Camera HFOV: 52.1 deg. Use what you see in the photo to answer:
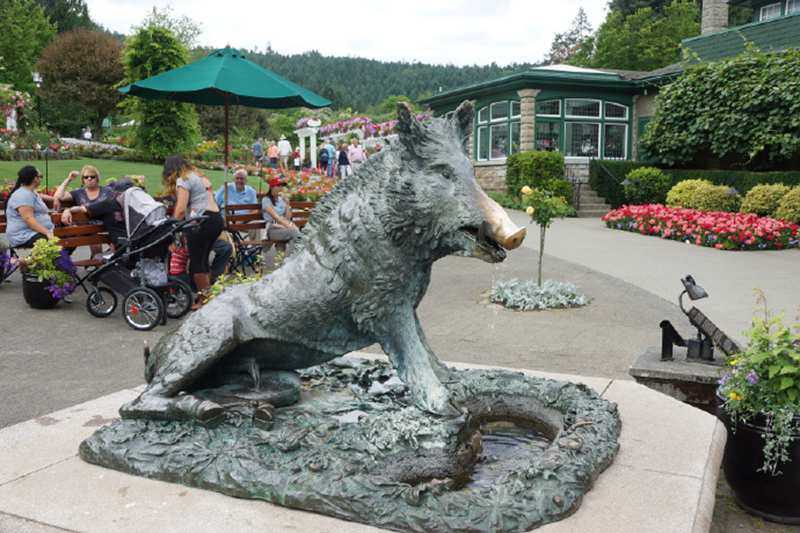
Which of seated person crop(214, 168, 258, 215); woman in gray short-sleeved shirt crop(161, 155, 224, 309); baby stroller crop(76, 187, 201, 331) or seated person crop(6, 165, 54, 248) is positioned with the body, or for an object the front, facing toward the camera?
seated person crop(214, 168, 258, 215)

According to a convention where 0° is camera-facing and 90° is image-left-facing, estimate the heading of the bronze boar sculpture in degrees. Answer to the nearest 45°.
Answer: approximately 270°

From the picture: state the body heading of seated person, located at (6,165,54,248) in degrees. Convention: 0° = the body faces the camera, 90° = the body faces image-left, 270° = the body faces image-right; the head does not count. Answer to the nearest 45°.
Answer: approximately 270°

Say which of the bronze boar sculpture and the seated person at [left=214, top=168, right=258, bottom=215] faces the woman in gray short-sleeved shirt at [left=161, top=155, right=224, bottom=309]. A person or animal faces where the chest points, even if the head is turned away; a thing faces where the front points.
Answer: the seated person

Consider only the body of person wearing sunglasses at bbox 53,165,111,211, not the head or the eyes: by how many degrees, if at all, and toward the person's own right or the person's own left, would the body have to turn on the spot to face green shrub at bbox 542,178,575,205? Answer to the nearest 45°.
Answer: approximately 135° to the person's own left

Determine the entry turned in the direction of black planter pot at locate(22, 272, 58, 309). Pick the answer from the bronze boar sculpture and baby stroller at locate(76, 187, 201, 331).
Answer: the baby stroller

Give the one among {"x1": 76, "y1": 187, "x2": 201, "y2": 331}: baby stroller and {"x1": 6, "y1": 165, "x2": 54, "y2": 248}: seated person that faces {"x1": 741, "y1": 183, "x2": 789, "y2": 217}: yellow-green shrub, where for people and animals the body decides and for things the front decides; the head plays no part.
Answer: the seated person

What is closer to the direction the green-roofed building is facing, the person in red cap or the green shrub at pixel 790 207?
the person in red cap

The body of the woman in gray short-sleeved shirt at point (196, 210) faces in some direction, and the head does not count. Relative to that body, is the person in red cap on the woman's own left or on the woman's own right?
on the woman's own right

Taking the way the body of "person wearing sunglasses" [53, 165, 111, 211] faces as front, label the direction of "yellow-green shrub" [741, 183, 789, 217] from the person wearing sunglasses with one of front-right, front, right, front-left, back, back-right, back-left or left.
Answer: left

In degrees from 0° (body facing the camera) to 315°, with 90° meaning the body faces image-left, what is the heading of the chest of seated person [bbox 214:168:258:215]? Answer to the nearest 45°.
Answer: approximately 0°
